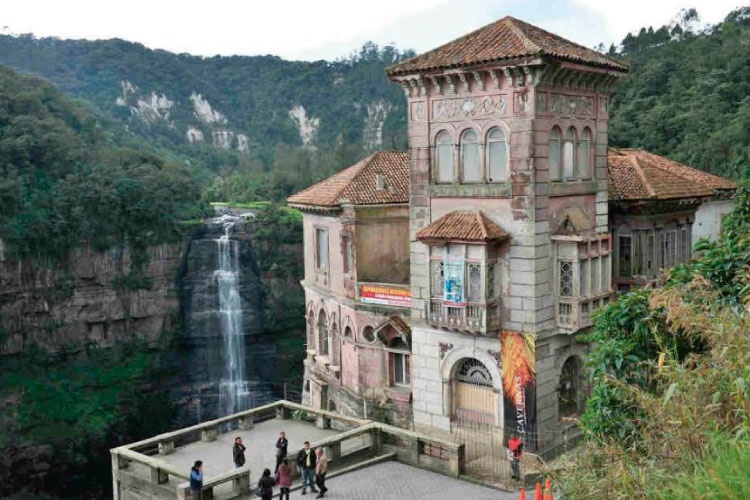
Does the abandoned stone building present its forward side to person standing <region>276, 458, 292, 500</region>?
yes

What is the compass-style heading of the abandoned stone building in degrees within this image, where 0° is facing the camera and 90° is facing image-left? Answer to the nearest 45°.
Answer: approximately 45°

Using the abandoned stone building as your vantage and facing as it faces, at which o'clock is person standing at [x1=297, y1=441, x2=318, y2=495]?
The person standing is roughly at 12 o'clock from the abandoned stone building.

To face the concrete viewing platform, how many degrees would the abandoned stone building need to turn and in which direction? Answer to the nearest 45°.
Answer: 0° — it already faces it

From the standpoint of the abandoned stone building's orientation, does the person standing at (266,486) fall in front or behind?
in front

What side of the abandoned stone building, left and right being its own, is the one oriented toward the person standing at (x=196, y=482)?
front

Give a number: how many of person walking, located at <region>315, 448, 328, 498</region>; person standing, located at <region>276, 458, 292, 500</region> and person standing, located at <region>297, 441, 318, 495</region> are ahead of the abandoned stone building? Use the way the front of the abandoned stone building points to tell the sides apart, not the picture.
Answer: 3

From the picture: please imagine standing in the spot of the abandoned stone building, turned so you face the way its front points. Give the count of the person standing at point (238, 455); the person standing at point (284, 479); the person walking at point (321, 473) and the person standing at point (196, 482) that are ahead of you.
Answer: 4

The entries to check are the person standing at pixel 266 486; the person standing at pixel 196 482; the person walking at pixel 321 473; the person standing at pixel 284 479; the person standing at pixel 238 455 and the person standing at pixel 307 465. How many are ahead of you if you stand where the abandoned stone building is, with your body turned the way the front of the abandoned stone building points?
6
